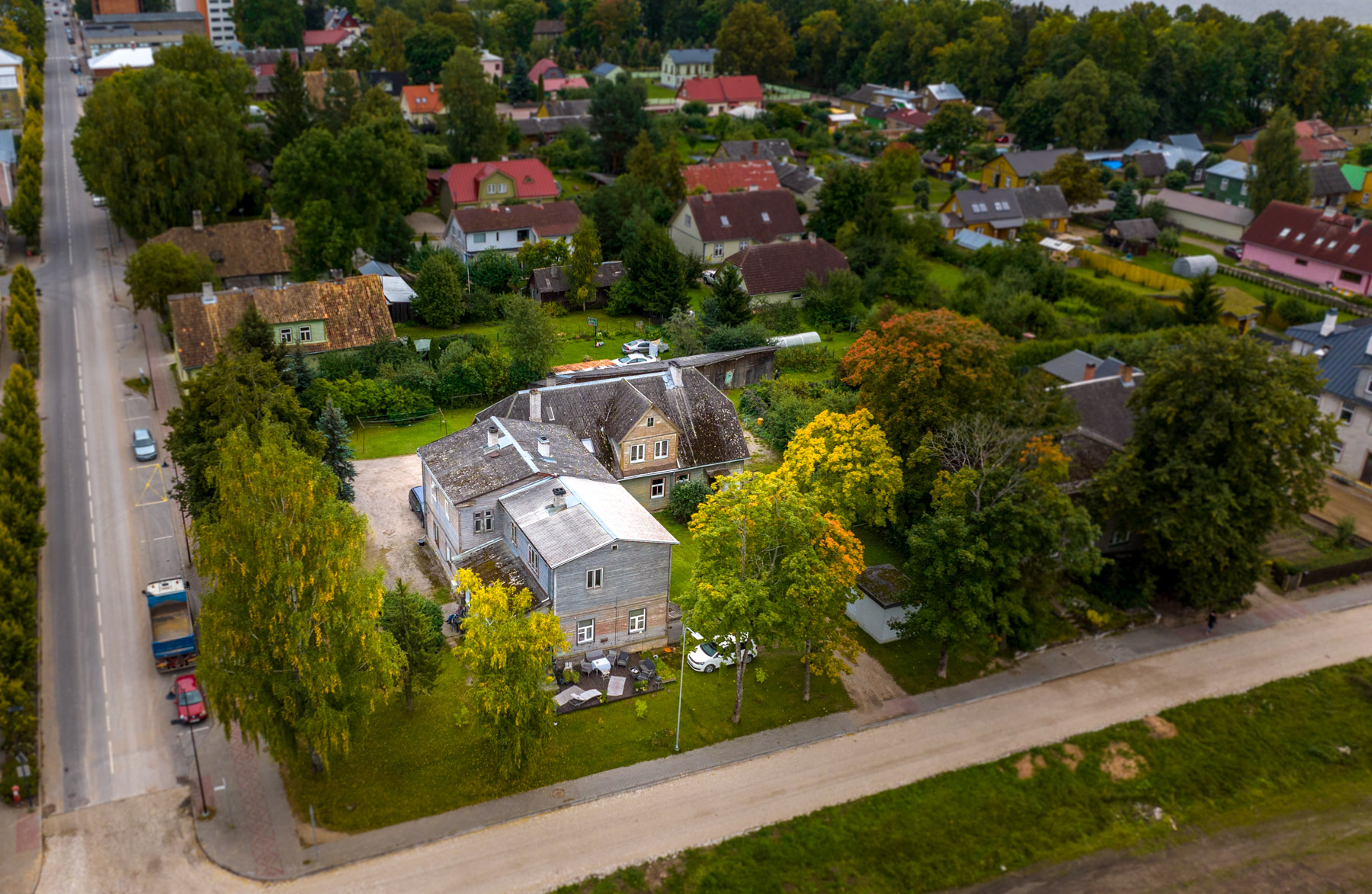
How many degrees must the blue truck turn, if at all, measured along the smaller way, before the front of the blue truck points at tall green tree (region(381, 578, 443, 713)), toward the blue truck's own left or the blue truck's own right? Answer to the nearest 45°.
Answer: approximately 135° to the blue truck's own right

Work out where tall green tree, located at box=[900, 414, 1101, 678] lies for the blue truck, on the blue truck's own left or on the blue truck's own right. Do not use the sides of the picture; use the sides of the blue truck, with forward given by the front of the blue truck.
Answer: on the blue truck's own right

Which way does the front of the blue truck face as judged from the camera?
facing away from the viewer

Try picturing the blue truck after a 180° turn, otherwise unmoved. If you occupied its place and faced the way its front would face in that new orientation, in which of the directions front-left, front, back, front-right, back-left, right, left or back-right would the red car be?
front

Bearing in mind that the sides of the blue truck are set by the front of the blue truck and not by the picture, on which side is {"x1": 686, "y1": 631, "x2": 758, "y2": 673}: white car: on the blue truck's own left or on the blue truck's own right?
on the blue truck's own right

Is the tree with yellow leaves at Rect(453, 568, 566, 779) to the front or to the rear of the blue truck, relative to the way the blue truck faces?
to the rear

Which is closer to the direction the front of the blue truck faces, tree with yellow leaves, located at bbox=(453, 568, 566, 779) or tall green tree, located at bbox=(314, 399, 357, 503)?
the tall green tree

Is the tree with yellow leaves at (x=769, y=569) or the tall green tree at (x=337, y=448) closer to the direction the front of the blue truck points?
the tall green tree

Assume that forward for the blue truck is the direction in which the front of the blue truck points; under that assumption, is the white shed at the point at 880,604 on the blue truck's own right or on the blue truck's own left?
on the blue truck's own right

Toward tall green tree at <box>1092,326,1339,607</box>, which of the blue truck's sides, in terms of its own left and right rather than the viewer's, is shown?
right

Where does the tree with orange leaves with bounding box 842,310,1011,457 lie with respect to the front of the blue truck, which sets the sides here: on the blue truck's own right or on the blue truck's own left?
on the blue truck's own right

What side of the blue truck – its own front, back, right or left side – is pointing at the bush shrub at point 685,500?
right
